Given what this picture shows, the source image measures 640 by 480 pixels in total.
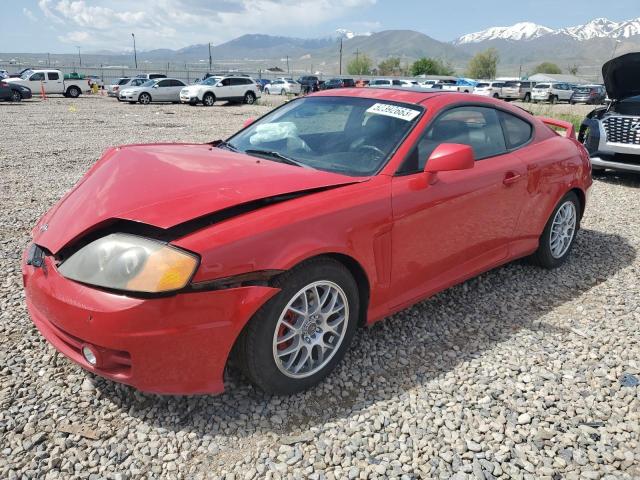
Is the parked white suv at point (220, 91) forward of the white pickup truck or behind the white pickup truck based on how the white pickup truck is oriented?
behind

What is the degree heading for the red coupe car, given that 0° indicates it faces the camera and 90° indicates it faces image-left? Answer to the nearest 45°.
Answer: approximately 45°

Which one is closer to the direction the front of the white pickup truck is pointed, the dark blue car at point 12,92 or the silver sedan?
the dark blue car

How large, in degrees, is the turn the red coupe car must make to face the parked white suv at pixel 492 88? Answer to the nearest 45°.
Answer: approximately 135° to its right

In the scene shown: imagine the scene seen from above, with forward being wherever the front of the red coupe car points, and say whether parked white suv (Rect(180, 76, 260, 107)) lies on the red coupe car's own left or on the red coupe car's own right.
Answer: on the red coupe car's own right

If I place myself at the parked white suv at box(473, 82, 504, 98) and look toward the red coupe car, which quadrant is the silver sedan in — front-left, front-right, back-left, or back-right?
front-right

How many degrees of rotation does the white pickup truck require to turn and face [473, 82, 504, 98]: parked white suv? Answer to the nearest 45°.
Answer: approximately 180°
